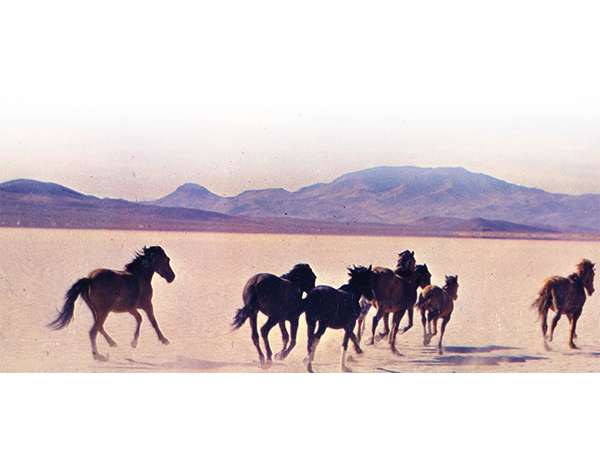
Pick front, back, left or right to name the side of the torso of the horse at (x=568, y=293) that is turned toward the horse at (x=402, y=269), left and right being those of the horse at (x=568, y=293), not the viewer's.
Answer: back

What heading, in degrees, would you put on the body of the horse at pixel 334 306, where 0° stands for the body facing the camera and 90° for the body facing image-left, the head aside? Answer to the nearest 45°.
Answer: approximately 225°

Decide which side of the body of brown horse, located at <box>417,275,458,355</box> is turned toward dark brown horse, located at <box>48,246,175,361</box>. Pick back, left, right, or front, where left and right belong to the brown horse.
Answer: back

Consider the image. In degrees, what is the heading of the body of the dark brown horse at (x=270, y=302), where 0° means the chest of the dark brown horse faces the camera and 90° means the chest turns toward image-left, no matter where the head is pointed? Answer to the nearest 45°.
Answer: approximately 225°

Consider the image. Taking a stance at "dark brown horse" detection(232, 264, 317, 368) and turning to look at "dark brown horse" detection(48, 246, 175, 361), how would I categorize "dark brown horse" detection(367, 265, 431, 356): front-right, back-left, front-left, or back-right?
back-right

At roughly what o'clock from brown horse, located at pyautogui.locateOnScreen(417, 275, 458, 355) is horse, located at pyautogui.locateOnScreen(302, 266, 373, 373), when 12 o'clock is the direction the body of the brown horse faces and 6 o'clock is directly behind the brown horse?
The horse is roughly at 6 o'clock from the brown horse.

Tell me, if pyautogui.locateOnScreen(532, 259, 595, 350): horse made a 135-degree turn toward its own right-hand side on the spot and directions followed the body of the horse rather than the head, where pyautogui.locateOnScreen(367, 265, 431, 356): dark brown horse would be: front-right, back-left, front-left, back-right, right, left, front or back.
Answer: front-right

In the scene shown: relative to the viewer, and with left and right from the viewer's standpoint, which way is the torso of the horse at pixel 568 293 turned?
facing away from the viewer and to the right of the viewer

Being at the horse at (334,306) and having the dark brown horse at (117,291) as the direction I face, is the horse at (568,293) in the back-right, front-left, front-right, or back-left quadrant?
back-right

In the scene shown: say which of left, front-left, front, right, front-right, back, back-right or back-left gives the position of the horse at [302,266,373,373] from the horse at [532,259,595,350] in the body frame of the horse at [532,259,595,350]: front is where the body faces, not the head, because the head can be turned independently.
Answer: back

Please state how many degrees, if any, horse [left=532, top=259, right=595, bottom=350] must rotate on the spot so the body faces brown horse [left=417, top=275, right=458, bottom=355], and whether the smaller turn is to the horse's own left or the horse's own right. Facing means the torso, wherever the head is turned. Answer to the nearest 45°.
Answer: approximately 180°
